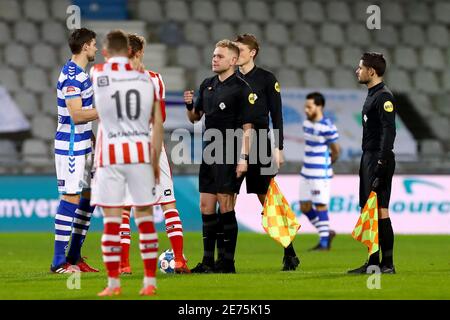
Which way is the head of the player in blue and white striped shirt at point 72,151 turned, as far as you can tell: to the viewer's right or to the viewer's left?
to the viewer's right

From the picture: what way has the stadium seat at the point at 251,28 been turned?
toward the camera

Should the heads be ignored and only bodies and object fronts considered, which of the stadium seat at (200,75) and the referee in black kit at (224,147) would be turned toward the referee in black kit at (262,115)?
the stadium seat

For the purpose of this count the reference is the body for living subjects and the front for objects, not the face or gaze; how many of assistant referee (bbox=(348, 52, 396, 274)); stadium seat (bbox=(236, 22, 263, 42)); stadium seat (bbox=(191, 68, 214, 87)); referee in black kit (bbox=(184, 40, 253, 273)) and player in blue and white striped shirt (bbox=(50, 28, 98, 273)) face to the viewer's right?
1

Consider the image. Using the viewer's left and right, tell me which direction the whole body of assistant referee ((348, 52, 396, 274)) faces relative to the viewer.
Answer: facing to the left of the viewer

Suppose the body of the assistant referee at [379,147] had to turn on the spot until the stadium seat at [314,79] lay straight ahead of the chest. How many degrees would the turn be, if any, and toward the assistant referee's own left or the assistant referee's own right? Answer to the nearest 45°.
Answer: approximately 90° to the assistant referee's own right

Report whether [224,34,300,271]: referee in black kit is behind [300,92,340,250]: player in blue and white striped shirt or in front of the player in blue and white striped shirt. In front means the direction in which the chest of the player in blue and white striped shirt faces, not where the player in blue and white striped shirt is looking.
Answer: in front

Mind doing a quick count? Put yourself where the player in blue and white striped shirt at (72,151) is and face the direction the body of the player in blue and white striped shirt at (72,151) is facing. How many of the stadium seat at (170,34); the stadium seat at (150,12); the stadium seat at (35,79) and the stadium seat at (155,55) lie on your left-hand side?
4

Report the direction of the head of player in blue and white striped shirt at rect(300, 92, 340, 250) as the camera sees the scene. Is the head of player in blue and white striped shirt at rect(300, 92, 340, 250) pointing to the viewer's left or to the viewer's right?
to the viewer's left

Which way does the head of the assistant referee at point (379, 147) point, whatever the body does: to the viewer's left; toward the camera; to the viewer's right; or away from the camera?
to the viewer's left

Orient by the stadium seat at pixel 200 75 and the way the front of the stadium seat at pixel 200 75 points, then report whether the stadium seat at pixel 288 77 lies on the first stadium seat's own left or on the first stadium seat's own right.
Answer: on the first stadium seat's own left

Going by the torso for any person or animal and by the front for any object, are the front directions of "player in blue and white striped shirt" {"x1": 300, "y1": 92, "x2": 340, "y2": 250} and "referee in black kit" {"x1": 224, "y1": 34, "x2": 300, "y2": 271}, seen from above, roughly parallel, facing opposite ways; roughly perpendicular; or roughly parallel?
roughly parallel

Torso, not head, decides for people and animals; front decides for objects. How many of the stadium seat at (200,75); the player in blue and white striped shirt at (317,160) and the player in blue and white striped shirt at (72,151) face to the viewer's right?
1

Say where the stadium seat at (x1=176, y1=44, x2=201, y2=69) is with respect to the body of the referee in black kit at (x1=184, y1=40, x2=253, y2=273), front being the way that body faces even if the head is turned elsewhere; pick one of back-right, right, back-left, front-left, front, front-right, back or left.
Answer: back-right

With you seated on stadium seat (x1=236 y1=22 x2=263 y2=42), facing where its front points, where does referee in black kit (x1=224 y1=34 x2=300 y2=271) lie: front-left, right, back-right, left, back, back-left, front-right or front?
front

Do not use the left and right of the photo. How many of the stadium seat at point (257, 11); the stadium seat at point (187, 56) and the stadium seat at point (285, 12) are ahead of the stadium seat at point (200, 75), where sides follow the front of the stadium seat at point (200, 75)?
0

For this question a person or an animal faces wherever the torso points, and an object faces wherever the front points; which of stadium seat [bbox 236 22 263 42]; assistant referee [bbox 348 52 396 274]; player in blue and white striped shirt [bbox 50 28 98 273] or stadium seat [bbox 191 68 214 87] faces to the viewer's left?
the assistant referee
